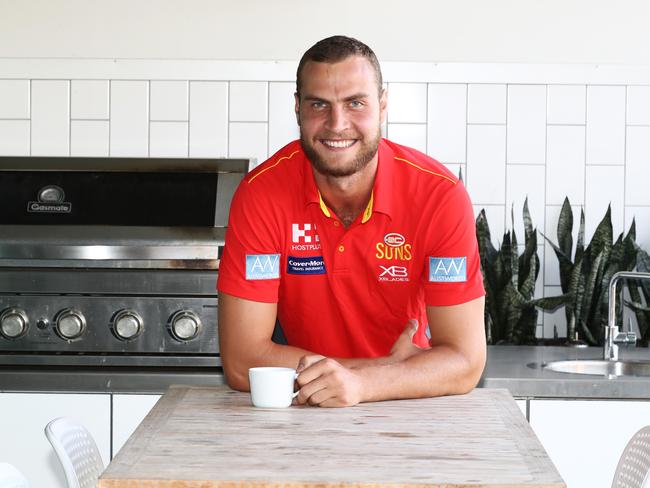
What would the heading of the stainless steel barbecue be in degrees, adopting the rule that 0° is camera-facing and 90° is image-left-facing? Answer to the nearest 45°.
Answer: approximately 0°

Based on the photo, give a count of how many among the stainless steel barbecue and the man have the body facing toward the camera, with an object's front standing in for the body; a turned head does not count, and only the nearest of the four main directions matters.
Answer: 2

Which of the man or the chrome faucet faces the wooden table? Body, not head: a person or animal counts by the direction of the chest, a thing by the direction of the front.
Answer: the man

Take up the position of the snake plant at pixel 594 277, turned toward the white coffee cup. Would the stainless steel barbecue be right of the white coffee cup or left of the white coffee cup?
right

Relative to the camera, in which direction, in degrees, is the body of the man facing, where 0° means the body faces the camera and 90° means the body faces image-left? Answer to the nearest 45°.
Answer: approximately 0°

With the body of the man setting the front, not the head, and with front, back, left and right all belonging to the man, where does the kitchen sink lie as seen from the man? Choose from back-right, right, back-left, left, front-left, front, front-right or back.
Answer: back-left

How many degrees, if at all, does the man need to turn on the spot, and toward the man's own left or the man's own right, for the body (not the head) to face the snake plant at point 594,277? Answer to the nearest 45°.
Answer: approximately 135° to the man's own left
